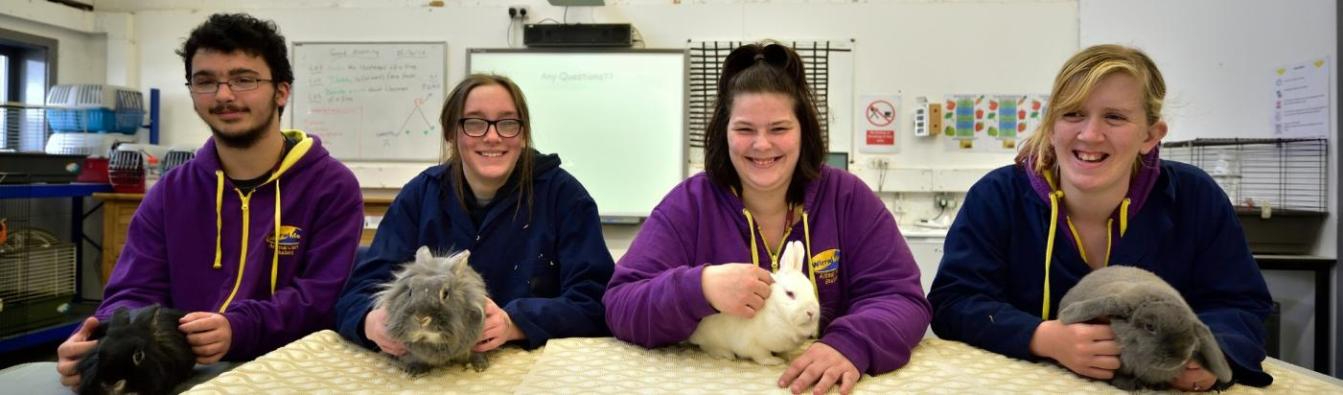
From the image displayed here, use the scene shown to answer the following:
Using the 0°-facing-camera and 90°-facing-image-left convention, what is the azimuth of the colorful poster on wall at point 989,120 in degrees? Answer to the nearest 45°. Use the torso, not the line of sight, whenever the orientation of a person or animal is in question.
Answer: approximately 0°

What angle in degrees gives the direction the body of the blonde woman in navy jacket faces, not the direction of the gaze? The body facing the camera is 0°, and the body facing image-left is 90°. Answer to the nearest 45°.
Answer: approximately 0°

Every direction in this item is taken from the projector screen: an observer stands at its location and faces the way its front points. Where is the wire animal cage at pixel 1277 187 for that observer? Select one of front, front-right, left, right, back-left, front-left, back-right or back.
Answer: front-left

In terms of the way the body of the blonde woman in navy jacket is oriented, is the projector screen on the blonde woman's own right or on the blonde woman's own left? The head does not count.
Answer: on the blonde woman's own right

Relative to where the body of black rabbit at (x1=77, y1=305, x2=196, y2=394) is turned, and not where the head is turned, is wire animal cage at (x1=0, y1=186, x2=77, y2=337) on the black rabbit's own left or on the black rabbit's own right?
on the black rabbit's own right

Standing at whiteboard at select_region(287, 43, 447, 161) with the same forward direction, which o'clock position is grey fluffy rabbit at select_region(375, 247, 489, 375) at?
The grey fluffy rabbit is roughly at 12 o'clock from the whiteboard.

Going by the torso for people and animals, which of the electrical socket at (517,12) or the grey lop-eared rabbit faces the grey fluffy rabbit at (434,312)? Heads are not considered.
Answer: the electrical socket

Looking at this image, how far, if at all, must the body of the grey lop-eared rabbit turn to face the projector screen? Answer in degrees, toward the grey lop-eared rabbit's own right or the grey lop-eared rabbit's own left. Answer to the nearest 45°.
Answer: approximately 180°

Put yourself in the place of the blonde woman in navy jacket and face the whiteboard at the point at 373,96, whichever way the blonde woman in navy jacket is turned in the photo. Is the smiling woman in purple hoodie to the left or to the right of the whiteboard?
left

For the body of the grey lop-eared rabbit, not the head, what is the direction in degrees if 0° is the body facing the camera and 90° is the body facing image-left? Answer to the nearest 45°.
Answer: approximately 315°

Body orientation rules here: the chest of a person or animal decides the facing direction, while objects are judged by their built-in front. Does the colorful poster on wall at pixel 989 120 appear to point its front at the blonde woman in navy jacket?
yes
